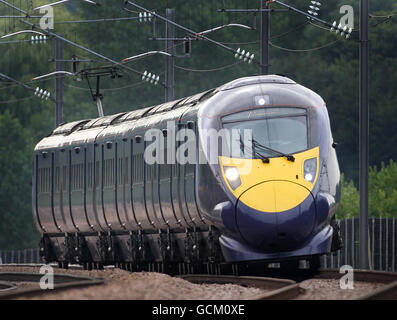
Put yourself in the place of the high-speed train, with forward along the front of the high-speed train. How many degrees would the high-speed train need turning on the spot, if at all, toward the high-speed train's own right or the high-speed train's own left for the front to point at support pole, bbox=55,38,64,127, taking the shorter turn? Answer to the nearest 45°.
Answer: approximately 135° to the high-speed train's own left

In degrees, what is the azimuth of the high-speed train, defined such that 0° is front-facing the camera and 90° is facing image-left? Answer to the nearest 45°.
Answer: approximately 315°

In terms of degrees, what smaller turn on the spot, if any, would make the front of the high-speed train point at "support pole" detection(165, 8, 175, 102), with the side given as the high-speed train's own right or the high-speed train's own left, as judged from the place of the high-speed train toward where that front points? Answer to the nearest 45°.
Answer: approximately 135° to the high-speed train's own left
